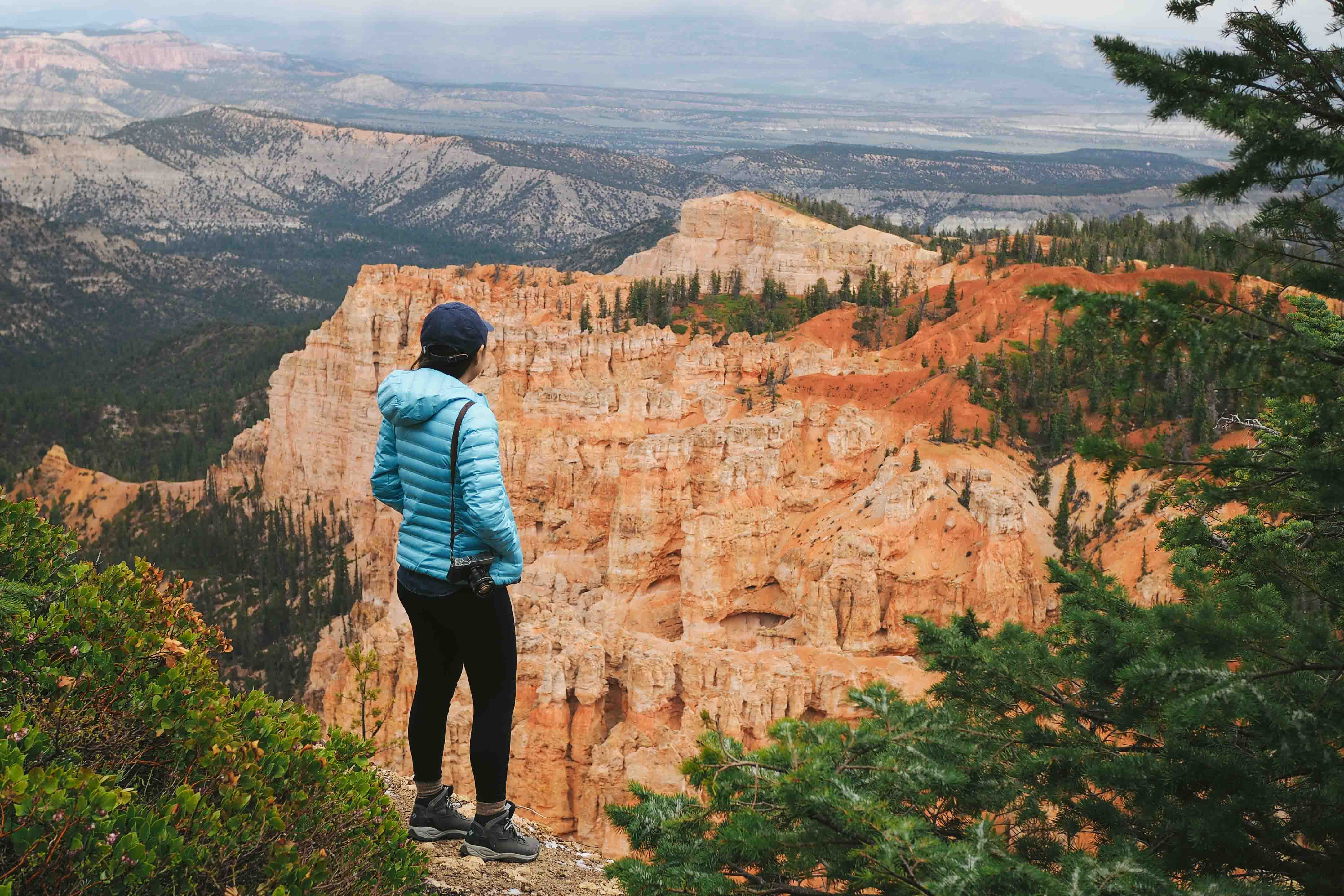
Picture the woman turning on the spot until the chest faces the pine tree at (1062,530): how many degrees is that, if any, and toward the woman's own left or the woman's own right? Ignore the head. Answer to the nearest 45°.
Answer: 0° — they already face it

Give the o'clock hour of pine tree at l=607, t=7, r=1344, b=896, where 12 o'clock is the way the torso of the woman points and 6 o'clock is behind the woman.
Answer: The pine tree is roughly at 2 o'clock from the woman.

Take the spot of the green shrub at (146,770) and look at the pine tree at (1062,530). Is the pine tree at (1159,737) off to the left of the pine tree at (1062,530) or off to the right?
right

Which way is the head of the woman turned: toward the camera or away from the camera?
away from the camera

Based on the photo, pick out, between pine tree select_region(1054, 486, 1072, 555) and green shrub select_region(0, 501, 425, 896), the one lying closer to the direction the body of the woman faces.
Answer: the pine tree

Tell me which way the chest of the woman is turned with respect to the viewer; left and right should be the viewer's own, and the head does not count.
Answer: facing away from the viewer and to the right of the viewer
